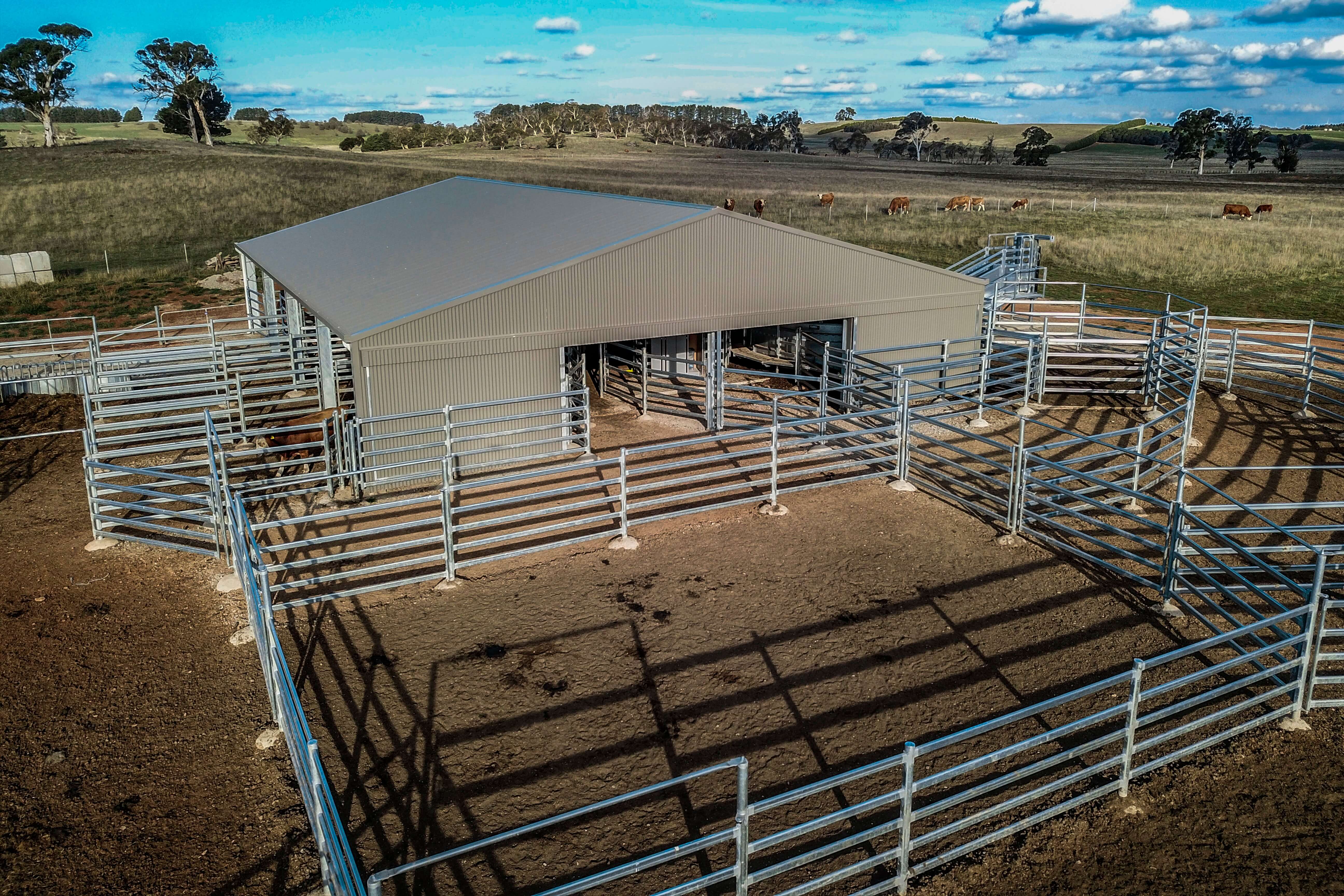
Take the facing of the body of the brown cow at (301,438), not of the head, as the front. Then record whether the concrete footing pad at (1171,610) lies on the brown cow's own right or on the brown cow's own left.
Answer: on the brown cow's own left

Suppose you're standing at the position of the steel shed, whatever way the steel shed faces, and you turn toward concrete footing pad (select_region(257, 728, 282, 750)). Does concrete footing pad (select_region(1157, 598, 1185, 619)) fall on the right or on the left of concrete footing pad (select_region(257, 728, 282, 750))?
left

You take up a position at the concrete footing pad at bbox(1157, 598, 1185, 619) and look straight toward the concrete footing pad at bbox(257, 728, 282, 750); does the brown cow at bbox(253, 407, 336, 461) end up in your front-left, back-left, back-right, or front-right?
front-right

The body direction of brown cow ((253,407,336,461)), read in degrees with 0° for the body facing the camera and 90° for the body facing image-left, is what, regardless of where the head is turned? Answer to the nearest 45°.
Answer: approximately 90°

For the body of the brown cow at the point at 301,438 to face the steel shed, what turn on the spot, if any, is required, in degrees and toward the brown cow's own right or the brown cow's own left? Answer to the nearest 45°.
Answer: approximately 180°

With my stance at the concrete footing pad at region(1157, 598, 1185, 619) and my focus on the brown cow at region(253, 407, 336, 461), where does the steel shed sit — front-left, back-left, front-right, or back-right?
front-right

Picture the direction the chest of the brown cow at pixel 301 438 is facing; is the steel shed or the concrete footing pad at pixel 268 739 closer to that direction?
the concrete footing pad

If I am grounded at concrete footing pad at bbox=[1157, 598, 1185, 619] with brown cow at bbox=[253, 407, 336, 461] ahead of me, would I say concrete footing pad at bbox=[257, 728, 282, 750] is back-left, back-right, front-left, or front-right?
front-left

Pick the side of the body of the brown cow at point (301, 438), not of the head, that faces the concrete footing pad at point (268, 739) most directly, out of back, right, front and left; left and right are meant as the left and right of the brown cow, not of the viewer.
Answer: left
